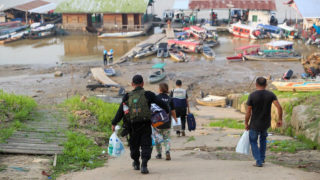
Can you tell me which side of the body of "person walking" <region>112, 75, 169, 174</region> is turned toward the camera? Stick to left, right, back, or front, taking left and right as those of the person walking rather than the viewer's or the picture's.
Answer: back

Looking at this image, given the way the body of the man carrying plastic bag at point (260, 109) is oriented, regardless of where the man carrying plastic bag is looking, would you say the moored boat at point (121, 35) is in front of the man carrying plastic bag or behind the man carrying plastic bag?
in front

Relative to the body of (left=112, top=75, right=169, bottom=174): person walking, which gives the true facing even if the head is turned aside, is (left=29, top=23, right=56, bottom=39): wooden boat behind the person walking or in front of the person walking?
in front

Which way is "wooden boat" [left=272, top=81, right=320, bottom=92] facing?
to the viewer's left

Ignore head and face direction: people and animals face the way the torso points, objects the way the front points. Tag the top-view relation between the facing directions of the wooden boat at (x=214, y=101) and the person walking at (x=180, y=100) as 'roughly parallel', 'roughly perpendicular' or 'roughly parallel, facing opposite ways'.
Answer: roughly perpendicular

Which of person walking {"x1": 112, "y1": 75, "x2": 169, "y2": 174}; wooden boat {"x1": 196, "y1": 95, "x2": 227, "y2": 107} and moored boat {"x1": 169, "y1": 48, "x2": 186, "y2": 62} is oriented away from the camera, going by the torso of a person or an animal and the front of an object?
the person walking

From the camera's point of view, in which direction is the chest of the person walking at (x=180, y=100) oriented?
away from the camera

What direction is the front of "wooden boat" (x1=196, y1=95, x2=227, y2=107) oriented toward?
to the viewer's left

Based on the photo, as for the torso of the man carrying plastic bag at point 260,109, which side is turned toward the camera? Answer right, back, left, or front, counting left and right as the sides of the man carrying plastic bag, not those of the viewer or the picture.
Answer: back
